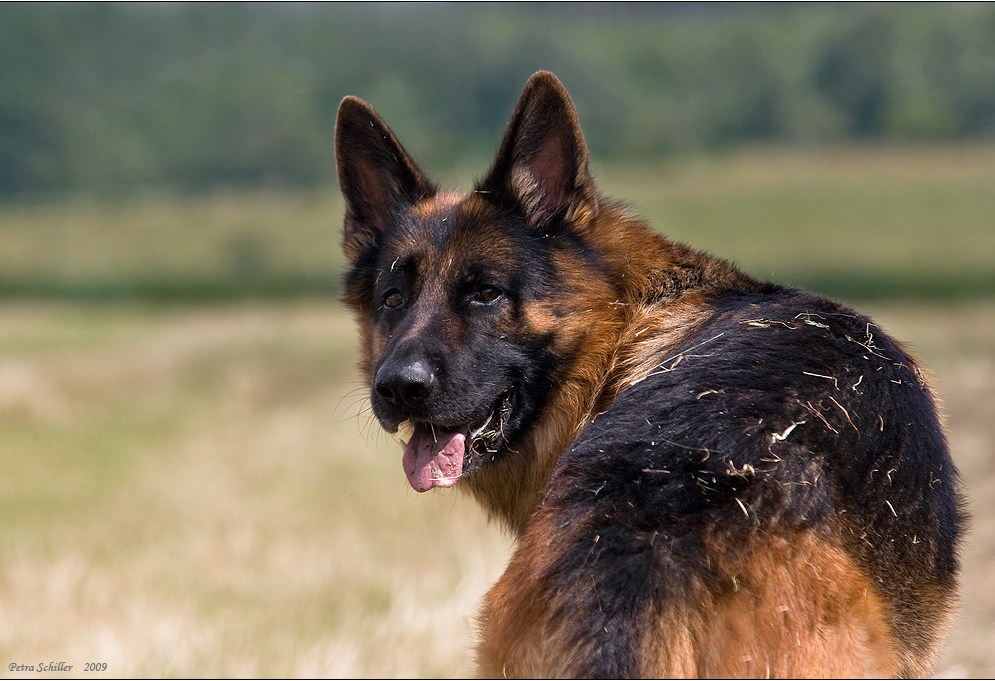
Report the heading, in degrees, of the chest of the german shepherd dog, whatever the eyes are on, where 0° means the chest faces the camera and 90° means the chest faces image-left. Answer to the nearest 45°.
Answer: approximately 180°
